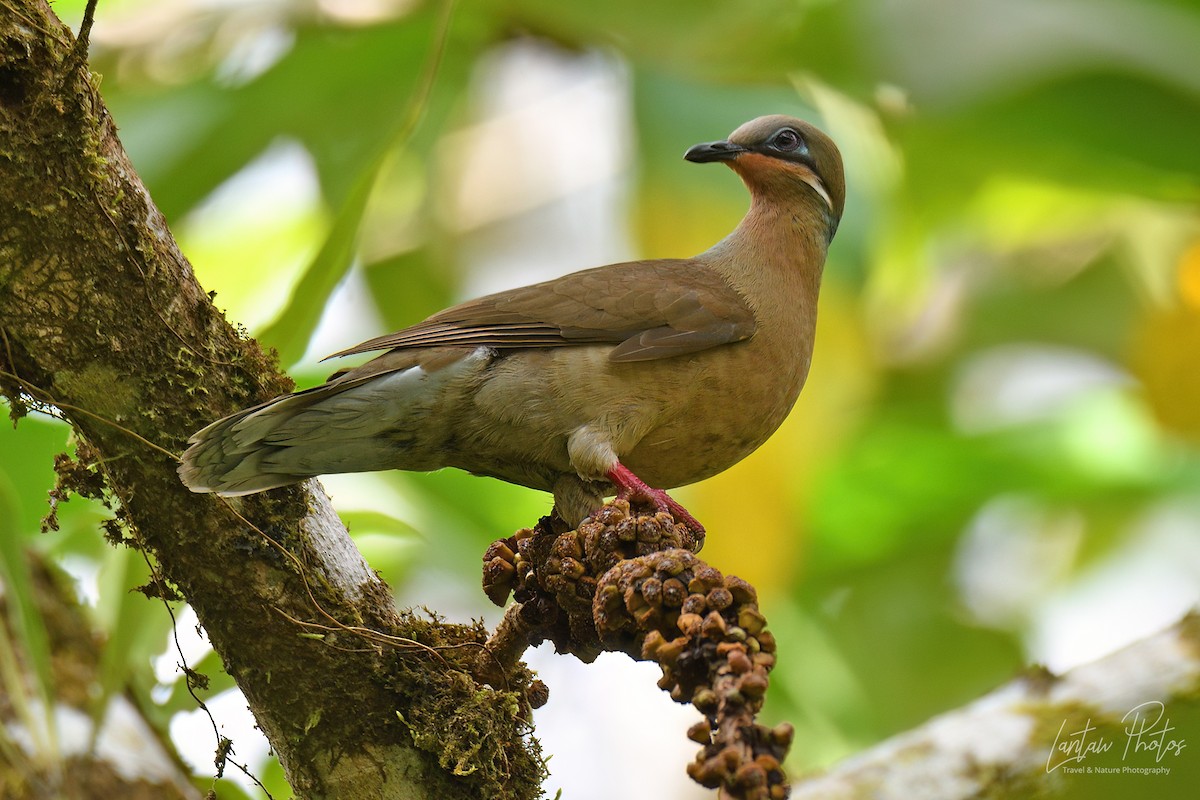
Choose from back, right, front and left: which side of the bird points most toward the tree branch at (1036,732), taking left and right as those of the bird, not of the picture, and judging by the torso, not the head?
front

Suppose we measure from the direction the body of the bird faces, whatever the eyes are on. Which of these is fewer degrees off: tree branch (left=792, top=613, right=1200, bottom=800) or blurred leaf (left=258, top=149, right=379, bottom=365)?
the tree branch

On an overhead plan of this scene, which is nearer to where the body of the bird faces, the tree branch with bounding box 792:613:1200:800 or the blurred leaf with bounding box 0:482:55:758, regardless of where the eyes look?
the tree branch

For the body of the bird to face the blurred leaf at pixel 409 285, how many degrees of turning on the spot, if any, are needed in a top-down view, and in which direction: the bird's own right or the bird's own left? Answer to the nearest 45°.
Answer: approximately 90° to the bird's own left

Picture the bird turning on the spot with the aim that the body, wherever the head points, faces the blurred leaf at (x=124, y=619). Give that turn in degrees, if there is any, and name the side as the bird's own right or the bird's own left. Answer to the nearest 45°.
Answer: approximately 135° to the bird's own left

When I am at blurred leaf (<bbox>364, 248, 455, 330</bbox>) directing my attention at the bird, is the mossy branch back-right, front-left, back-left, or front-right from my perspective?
front-right

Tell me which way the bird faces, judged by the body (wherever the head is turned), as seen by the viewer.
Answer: to the viewer's right

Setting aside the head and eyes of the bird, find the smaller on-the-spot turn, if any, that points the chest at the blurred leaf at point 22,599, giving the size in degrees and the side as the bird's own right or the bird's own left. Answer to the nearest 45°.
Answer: approximately 180°
